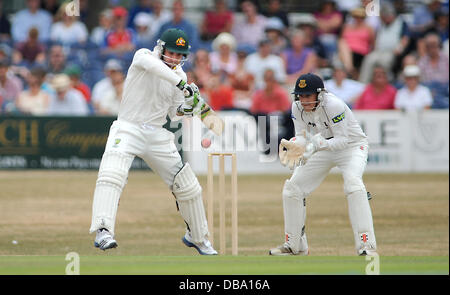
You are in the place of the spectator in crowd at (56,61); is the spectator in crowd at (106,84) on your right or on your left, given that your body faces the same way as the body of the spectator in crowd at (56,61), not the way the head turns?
on your left

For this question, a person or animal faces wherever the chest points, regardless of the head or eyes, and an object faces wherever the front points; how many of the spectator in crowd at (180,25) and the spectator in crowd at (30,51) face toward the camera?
2

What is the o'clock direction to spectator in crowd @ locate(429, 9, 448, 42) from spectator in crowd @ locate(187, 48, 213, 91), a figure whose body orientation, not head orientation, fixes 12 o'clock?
spectator in crowd @ locate(429, 9, 448, 42) is roughly at 9 o'clock from spectator in crowd @ locate(187, 48, 213, 91).

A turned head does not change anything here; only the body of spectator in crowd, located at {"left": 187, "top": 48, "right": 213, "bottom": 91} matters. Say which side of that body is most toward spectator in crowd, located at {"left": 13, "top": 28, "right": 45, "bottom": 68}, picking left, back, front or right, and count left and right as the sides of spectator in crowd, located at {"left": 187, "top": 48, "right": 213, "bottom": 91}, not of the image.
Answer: right

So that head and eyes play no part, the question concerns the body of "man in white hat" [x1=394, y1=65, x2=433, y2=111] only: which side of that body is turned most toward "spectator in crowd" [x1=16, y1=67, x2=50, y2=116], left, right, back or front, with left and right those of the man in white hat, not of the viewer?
right
